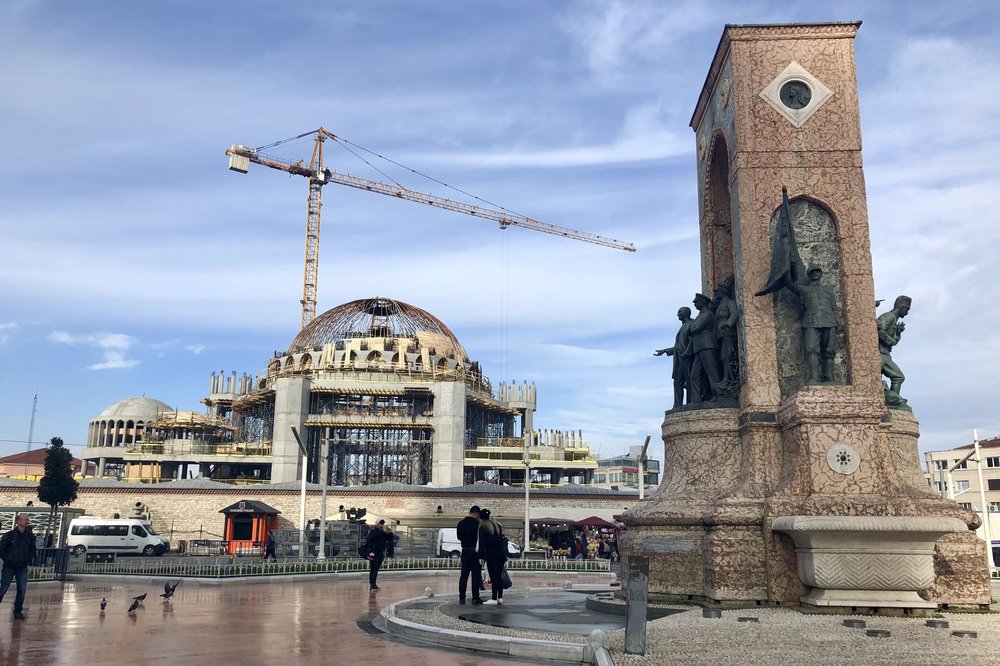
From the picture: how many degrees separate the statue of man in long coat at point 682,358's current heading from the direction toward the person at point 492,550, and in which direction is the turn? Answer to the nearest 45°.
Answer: approximately 45° to its left

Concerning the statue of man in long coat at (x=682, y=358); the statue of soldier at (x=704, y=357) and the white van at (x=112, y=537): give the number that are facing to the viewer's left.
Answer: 2

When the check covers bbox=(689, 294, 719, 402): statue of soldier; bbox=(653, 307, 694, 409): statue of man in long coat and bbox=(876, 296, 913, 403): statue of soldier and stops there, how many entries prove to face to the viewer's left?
2

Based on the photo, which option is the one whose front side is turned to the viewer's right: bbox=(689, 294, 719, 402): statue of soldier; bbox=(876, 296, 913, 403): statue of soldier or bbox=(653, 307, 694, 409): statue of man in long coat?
bbox=(876, 296, 913, 403): statue of soldier

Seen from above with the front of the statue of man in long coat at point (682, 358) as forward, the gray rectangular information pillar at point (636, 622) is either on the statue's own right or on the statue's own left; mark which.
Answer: on the statue's own left

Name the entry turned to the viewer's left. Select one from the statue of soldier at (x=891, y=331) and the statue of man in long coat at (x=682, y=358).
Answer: the statue of man in long coat at (x=682, y=358)

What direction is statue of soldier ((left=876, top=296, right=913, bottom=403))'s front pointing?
to the viewer's right

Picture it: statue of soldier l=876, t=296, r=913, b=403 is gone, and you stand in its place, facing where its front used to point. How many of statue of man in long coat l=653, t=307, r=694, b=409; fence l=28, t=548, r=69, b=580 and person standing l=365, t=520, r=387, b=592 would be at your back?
3

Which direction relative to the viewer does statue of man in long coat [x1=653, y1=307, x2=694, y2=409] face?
to the viewer's left

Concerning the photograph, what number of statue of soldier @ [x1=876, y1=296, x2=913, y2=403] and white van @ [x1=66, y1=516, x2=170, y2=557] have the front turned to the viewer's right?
2

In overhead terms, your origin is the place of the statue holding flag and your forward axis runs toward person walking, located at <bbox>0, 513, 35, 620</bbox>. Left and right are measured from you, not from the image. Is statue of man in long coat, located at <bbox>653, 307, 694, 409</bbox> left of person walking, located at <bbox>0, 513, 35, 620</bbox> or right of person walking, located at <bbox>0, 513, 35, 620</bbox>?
right

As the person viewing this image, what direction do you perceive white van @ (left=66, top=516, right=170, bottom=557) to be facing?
facing to the right of the viewer

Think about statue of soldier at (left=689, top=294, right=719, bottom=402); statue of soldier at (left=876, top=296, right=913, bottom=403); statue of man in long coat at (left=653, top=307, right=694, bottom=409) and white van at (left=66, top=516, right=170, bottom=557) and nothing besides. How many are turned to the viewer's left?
2

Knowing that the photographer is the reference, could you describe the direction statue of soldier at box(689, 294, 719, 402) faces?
facing to the left of the viewer

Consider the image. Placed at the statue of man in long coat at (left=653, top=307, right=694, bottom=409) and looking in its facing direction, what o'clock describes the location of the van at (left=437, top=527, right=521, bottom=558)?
The van is roughly at 2 o'clock from the statue of man in long coat.
